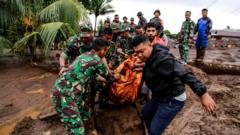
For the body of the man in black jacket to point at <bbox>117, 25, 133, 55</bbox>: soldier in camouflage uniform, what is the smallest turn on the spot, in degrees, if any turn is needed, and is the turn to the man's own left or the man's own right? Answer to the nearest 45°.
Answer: approximately 135° to the man's own right

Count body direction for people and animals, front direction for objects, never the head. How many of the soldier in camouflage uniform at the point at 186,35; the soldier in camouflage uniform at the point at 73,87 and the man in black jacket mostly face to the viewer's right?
1

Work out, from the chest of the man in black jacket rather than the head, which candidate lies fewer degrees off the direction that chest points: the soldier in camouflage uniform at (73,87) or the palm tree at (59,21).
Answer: the soldier in camouflage uniform

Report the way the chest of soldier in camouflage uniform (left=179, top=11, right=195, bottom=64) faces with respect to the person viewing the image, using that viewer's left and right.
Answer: facing the viewer and to the left of the viewer

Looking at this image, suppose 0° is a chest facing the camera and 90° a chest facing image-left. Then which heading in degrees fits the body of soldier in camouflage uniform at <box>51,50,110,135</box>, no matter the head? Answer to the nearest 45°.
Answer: approximately 270°

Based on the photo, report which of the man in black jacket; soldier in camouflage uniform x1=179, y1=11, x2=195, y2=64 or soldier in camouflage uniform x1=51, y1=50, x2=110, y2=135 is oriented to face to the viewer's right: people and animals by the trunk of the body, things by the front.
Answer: soldier in camouflage uniform x1=51, y1=50, x2=110, y2=135

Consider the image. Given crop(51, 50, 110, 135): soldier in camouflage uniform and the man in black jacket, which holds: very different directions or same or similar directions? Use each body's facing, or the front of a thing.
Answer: very different directions

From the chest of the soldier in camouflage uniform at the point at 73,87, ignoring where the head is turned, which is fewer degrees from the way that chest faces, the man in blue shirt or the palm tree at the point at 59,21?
the man in blue shirt

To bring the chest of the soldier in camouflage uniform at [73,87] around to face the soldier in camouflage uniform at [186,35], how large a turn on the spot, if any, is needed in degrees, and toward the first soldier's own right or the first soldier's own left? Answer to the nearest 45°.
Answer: approximately 45° to the first soldier's own left

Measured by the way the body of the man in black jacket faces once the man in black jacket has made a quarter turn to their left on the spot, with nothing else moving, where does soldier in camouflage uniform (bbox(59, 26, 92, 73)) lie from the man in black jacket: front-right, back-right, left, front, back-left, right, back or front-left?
back

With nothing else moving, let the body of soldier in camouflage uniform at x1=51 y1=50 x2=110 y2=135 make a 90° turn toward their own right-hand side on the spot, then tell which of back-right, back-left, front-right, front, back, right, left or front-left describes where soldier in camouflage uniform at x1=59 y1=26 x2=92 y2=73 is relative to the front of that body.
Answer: back

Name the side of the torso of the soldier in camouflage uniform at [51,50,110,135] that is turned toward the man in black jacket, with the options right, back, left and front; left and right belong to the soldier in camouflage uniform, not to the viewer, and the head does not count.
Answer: front

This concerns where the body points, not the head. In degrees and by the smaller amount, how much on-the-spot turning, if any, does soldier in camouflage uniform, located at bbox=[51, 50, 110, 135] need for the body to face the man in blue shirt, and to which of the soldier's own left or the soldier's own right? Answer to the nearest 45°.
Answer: approximately 45° to the soldier's own left

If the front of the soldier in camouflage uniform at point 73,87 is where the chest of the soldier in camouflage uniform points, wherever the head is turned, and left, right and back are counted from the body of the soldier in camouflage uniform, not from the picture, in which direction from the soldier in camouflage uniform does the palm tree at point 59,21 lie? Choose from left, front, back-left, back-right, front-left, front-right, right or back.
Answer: left

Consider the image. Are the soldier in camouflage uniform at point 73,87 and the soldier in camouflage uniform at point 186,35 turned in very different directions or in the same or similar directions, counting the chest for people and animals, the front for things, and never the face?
very different directions

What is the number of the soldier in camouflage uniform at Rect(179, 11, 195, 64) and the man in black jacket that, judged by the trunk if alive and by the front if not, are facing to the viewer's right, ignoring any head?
0
